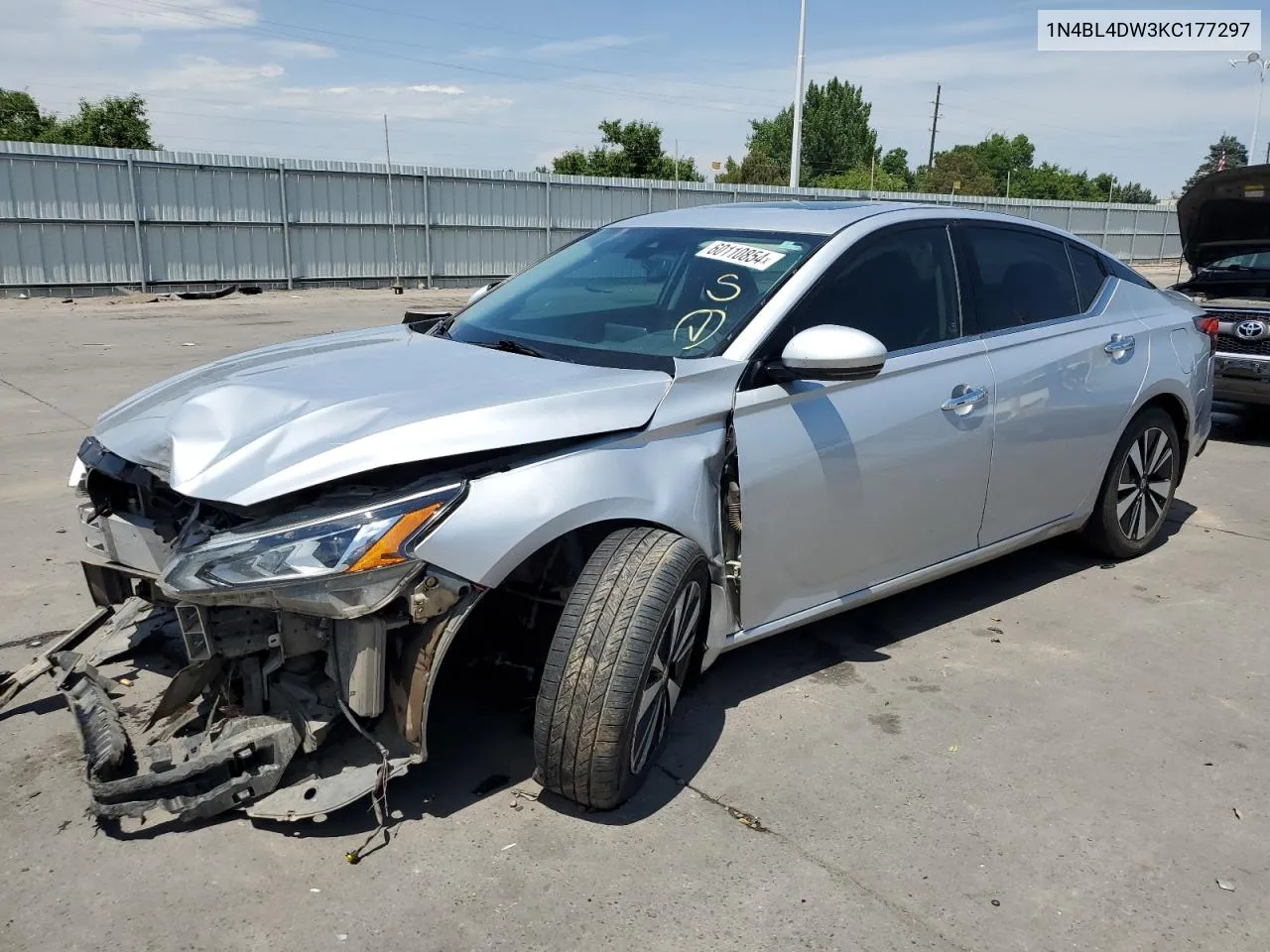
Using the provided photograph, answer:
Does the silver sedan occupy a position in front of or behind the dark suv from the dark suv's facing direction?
in front

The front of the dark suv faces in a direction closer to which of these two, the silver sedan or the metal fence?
the silver sedan

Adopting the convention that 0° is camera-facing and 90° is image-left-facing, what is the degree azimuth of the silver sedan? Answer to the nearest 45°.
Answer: approximately 45°

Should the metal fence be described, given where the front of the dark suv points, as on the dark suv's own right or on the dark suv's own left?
on the dark suv's own right

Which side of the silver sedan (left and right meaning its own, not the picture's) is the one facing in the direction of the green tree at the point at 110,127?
right

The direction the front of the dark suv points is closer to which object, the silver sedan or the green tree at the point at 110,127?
the silver sedan

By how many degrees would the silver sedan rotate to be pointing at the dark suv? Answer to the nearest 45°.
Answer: approximately 180°

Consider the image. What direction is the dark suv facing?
toward the camera

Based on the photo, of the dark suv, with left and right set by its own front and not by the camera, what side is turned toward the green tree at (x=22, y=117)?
right

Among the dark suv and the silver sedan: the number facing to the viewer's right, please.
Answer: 0

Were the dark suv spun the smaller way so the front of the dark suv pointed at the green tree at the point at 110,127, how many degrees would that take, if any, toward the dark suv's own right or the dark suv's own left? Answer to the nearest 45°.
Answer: approximately 135° to the dark suv's own right
